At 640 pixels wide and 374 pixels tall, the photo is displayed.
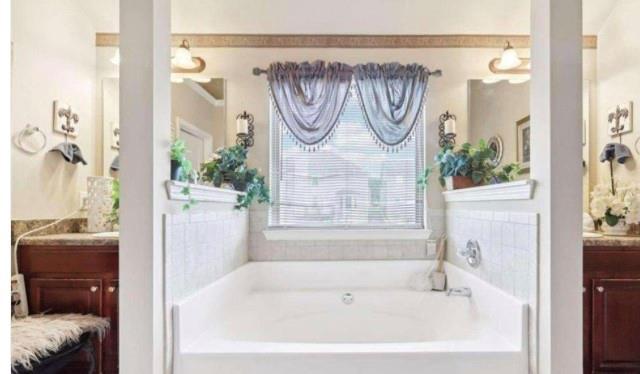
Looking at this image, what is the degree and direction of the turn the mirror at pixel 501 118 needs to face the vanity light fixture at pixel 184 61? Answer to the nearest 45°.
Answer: approximately 45° to its right

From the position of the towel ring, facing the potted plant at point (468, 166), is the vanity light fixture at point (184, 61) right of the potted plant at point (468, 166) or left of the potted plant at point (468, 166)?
left

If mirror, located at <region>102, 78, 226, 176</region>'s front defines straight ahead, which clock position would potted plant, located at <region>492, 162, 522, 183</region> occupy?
The potted plant is roughly at 10 o'clock from the mirror.

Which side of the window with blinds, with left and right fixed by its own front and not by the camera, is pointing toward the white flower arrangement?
left

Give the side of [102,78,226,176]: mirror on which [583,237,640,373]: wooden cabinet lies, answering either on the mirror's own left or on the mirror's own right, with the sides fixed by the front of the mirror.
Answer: on the mirror's own left
